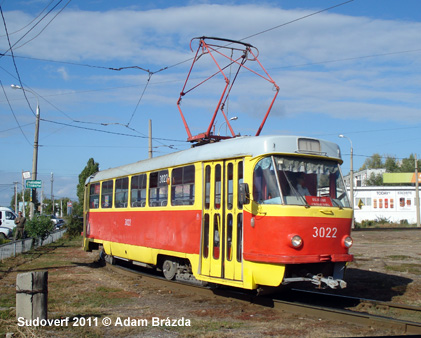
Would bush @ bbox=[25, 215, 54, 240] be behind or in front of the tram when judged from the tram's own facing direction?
behind

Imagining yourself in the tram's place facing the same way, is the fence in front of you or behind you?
behind

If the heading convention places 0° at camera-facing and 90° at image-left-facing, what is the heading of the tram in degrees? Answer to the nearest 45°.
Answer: approximately 315°
